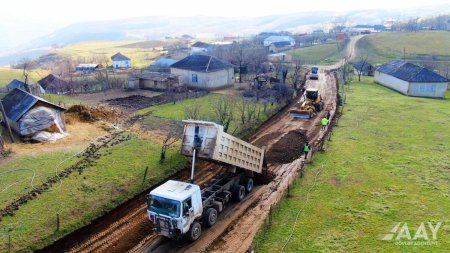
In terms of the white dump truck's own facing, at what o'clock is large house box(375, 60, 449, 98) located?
The large house is roughly at 6 o'clock from the white dump truck.

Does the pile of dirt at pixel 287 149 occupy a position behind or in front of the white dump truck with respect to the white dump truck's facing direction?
behind

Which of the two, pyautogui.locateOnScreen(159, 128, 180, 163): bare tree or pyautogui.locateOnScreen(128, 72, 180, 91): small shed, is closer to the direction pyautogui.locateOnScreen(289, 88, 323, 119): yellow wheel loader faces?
the bare tree

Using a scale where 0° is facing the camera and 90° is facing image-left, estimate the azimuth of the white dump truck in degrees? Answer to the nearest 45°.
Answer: approximately 45°

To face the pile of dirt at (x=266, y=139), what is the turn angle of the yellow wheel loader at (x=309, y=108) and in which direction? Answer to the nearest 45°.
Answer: approximately 45° to its left

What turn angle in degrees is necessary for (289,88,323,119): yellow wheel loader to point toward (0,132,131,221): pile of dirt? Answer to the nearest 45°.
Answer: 0° — it already faces it

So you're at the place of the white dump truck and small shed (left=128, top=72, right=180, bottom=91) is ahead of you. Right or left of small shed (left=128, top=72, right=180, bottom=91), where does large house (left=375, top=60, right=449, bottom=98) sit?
right

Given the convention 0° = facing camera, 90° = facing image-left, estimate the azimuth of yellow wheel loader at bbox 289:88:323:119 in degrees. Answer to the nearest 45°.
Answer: approximately 45°

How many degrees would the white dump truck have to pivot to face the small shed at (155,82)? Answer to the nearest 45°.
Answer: approximately 135° to its right
